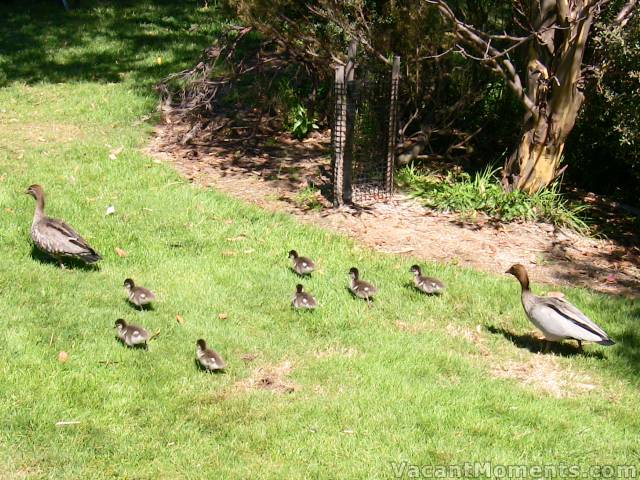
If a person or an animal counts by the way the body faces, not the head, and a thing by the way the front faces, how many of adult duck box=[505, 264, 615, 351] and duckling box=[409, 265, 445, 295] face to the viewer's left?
2

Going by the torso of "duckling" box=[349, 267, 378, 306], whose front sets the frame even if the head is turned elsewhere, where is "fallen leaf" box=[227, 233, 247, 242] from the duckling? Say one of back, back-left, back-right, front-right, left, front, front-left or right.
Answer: front-right

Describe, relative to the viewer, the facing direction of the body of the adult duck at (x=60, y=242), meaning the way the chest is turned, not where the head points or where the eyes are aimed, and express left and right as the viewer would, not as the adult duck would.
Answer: facing to the left of the viewer

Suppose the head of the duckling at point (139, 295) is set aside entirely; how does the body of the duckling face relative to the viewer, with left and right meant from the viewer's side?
facing to the left of the viewer

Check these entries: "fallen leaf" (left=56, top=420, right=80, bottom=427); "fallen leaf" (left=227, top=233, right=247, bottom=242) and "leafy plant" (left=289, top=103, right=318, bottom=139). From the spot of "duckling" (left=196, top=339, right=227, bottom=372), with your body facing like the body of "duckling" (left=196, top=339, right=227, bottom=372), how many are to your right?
2

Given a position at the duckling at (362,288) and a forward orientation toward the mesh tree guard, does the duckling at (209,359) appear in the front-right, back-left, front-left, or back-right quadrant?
back-left

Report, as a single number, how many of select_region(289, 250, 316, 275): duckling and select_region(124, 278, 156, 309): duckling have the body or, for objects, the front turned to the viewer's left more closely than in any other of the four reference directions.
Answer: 2

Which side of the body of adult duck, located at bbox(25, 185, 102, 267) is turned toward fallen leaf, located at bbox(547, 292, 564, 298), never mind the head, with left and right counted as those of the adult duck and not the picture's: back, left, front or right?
back

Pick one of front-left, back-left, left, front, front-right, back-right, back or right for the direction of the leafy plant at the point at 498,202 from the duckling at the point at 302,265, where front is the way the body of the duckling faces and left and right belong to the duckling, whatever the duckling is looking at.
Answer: back-right

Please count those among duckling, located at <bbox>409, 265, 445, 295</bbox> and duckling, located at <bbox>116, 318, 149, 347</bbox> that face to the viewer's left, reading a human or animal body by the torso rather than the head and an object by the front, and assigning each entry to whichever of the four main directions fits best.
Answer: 2

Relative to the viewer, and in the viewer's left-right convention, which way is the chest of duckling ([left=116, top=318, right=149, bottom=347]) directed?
facing to the left of the viewer

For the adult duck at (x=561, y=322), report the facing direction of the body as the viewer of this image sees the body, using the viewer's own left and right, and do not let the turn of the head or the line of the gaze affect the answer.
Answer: facing to the left of the viewer

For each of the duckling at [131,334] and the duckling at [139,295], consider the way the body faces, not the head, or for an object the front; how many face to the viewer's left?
2

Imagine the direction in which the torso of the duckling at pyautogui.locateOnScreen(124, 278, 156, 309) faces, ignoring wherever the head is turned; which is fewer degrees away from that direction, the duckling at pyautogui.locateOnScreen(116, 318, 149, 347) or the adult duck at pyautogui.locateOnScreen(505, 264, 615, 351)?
the duckling

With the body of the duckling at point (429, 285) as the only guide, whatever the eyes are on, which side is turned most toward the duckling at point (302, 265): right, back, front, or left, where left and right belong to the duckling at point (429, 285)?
front

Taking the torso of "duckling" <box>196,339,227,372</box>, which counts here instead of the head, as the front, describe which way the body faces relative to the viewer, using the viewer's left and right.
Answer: facing to the left of the viewer

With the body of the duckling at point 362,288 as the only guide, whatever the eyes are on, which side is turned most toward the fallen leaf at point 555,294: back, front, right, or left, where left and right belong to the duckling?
back
